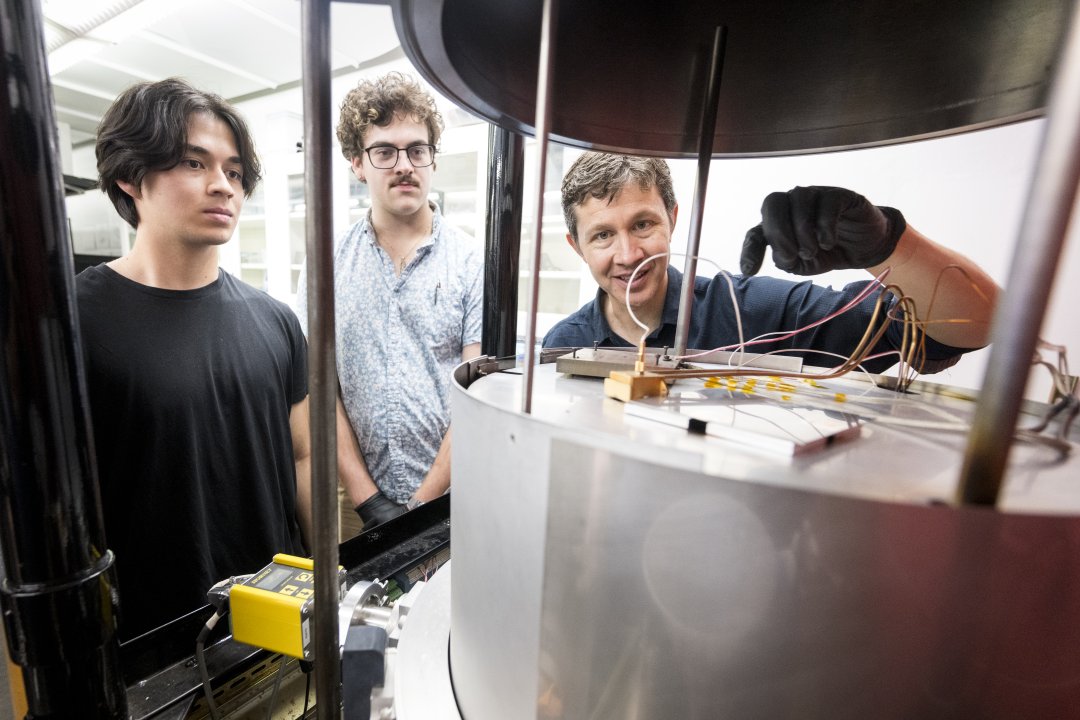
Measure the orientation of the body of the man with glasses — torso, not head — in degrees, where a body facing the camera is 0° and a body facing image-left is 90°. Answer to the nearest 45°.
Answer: approximately 0°

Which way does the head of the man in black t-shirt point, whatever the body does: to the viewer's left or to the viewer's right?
to the viewer's right

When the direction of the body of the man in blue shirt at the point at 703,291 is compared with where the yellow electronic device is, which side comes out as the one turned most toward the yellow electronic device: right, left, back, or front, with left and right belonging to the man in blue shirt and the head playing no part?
front

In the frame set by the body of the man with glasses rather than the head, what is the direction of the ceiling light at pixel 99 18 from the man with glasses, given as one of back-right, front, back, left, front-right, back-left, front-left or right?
back-right

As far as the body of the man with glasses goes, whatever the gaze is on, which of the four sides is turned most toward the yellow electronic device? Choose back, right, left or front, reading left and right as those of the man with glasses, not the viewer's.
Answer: front

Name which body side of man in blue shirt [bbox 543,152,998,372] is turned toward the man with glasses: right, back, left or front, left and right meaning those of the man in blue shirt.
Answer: right

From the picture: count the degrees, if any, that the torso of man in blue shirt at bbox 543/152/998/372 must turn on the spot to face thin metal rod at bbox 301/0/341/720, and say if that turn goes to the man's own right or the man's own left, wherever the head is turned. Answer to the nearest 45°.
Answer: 0° — they already face it

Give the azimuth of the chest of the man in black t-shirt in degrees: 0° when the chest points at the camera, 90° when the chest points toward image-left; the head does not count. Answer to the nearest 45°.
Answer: approximately 315°

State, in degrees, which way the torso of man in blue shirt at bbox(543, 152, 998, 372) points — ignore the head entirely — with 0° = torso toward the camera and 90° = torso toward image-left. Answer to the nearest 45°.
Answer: approximately 0°

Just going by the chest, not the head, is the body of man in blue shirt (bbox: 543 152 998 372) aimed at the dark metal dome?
yes

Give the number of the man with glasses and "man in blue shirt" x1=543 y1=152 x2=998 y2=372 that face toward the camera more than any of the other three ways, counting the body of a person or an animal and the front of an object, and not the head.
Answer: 2
